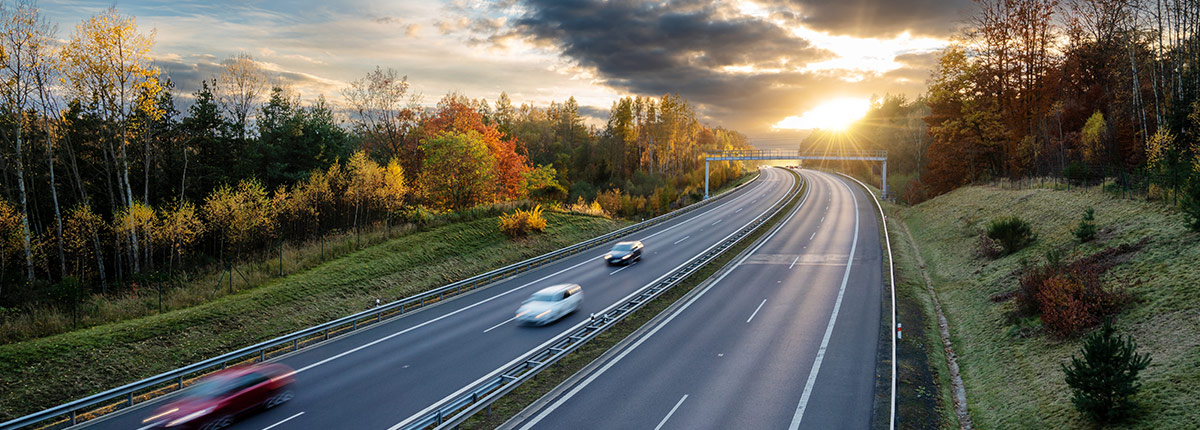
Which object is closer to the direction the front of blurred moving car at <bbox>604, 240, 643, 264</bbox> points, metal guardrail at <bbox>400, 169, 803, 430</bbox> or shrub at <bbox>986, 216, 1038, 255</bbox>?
the metal guardrail

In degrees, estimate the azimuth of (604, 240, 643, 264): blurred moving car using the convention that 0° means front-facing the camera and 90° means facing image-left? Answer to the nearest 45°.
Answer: approximately 45°

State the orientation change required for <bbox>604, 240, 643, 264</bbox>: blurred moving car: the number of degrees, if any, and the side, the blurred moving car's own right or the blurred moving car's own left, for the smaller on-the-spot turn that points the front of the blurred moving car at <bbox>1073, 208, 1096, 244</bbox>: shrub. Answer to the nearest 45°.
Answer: approximately 90° to the blurred moving car's own left

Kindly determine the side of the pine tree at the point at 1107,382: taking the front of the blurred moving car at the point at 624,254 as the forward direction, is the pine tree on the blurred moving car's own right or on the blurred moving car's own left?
on the blurred moving car's own left

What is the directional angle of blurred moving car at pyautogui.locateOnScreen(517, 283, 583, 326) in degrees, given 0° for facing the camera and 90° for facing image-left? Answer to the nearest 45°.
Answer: approximately 45°

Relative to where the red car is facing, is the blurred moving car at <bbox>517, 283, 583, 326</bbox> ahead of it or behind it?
behind

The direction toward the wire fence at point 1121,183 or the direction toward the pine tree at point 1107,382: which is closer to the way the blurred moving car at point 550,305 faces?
the pine tree
